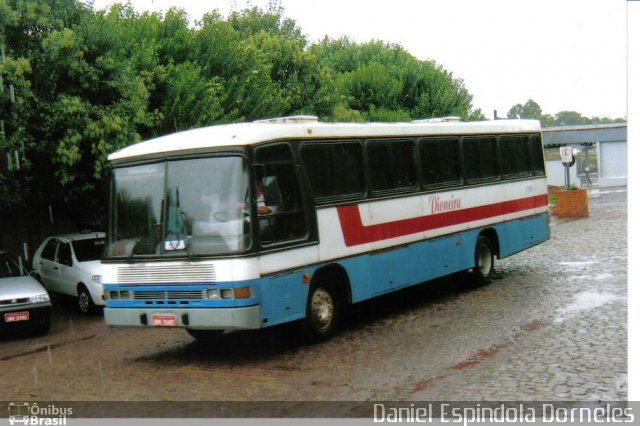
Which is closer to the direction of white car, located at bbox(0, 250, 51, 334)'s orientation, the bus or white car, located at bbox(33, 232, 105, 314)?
the bus

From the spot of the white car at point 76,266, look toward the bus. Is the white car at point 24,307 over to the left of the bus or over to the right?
right

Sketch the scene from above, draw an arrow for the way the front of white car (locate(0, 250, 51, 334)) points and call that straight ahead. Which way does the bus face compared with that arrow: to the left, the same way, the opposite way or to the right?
to the right

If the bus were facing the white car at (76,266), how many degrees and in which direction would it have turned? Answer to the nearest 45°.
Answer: approximately 90° to its right

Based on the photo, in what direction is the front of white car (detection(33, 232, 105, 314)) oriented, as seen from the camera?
facing the viewer and to the right of the viewer

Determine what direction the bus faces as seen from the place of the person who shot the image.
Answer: facing the viewer and to the left of the viewer

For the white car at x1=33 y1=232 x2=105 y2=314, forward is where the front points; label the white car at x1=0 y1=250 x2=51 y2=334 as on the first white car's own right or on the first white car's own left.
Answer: on the first white car's own right

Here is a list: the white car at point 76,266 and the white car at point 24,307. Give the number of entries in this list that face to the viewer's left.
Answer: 0

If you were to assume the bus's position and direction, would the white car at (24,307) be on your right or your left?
on your right

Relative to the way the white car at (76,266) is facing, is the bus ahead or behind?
ahead

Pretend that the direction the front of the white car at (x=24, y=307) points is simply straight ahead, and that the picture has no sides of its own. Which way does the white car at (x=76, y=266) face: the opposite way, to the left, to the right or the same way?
the same way

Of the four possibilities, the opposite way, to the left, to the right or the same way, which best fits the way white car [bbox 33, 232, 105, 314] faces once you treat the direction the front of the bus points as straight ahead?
to the left
